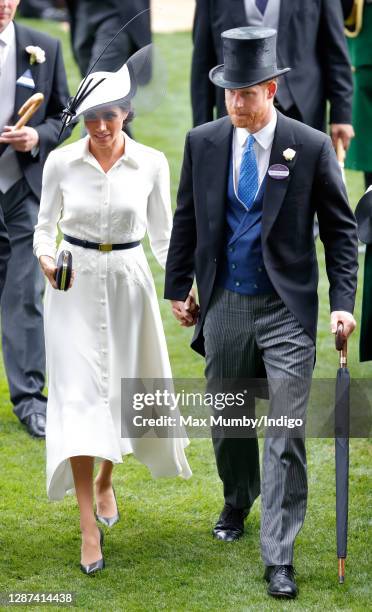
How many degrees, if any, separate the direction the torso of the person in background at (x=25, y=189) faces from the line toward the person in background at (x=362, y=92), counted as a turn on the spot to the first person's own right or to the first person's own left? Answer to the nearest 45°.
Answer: approximately 135° to the first person's own left

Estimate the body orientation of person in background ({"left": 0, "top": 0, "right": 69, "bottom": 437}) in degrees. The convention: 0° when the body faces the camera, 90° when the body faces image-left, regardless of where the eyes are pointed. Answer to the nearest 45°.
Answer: approximately 0°

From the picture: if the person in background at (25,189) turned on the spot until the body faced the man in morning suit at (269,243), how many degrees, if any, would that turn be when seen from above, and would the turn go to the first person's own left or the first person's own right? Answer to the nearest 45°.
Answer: approximately 45° to the first person's own left

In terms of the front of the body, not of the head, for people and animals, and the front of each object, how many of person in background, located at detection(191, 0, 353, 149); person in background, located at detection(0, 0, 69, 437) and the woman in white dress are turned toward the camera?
3

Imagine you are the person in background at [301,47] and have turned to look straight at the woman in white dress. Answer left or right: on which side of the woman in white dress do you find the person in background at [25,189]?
right
